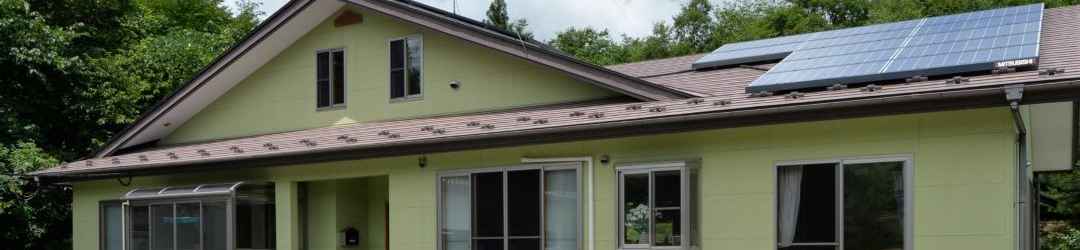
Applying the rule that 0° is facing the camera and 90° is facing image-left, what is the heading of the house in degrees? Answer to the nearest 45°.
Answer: approximately 0°

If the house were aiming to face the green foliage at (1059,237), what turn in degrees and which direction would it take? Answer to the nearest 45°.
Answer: approximately 135° to its left

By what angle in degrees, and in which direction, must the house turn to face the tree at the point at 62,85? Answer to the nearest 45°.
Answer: approximately 135° to its right

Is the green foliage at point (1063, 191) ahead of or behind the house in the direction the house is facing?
behind

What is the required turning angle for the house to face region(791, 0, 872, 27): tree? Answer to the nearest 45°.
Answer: approximately 180°

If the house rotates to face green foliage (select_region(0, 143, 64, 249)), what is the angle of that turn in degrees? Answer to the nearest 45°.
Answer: approximately 135° to its right
